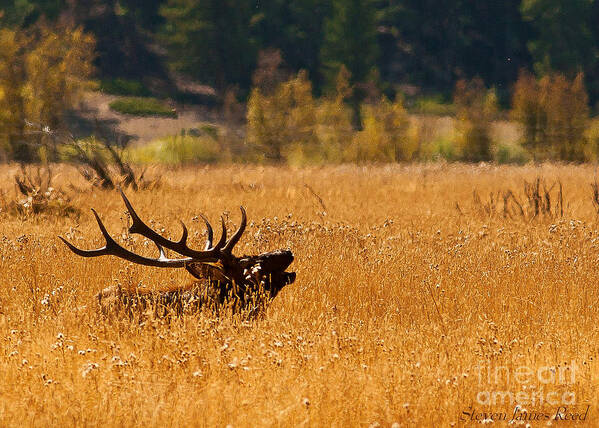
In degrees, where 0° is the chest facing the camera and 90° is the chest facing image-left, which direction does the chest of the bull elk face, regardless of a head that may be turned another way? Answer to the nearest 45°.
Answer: approximately 270°

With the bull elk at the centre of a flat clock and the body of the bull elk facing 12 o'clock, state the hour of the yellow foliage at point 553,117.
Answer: The yellow foliage is roughly at 10 o'clock from the bull elk.

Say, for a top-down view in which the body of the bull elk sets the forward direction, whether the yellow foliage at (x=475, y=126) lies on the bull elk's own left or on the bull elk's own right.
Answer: on the bull elk's own left

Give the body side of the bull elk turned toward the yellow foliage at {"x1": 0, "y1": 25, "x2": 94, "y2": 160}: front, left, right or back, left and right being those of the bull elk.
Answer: left

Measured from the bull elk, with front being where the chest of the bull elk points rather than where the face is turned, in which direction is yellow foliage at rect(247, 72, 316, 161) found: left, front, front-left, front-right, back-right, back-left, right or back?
left

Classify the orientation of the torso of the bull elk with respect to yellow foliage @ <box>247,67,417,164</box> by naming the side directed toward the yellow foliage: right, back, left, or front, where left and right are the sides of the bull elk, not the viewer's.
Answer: left

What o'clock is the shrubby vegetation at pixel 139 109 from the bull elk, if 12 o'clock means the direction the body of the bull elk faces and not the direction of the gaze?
The shrubby vegetation is roughly at 9 o'clock from the bull elk.
